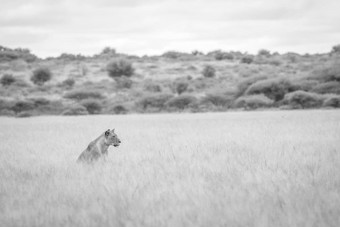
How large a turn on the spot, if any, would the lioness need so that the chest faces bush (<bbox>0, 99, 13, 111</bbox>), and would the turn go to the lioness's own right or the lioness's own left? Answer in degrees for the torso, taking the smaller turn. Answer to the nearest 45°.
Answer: approximately 90° to the lioness's own left

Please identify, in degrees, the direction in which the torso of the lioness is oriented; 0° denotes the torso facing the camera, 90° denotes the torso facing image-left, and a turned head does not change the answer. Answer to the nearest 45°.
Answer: approximately 270°

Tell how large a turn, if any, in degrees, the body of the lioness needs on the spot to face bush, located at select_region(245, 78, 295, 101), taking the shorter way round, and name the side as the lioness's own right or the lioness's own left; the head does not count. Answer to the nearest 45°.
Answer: approximately 45° to the lioness's own left

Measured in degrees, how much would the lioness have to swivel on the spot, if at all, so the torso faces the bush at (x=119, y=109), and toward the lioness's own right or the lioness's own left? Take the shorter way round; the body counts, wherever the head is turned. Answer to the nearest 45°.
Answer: approximately 90° to the lioness's own left

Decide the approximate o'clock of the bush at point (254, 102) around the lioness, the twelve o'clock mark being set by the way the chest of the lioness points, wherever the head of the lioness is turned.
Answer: The bush is roughly at 10 o'clock from the lioness.

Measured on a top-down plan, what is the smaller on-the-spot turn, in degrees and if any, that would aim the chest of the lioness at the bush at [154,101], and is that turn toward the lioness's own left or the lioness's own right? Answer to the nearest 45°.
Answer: approximately 90° to the lioness's own left

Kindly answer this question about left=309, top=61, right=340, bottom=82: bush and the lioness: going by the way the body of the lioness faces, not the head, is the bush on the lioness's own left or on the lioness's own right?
on the lioness's own left

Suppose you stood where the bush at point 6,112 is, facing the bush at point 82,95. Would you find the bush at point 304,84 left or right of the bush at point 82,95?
right

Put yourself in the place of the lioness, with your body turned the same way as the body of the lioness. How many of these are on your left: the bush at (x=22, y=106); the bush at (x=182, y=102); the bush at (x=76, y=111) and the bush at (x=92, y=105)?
4

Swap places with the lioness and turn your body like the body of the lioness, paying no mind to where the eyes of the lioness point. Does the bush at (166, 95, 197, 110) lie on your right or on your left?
on your left

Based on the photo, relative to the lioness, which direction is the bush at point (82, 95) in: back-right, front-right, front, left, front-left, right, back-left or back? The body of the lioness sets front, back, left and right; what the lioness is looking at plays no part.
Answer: left

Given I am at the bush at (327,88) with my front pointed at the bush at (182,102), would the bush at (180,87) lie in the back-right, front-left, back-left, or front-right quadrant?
front-right

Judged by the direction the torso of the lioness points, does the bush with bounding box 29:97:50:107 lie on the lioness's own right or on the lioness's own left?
on the lioness's own left

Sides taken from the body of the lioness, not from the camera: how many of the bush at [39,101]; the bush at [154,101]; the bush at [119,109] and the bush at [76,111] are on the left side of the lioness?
4

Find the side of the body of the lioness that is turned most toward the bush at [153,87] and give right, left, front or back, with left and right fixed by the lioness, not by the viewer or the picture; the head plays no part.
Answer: left

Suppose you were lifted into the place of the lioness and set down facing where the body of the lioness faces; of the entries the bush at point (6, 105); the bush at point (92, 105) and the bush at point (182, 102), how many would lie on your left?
3
